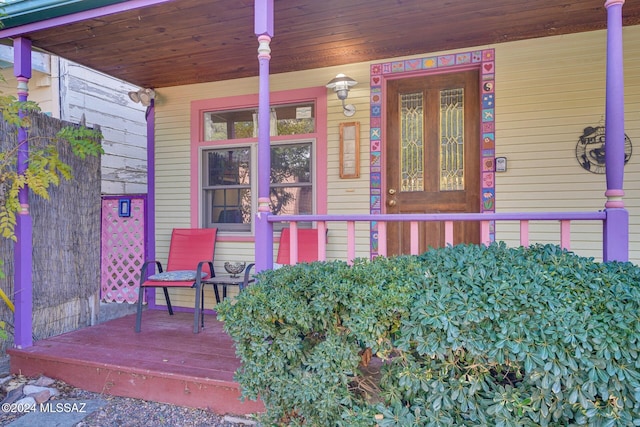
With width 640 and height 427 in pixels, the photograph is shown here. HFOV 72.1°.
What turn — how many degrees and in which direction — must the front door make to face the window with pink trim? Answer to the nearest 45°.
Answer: approximately 90° to its right

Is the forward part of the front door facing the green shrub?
yes

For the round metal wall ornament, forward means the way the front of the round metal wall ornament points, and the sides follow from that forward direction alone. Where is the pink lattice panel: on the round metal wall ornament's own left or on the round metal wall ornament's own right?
on the round metal wall ornament's own right

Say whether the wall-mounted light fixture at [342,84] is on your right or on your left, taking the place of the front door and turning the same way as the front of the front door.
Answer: on your right

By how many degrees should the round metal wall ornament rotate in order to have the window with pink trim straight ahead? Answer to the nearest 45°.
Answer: approximately 90° to its right

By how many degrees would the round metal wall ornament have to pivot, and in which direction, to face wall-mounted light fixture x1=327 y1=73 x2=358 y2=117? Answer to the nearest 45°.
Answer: approximately 90° to its right

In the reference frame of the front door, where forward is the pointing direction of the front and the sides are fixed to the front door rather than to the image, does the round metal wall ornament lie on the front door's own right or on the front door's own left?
on the front door's own left

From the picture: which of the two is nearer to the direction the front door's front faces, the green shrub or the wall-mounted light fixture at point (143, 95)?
the green shrub

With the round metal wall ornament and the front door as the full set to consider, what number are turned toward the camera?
2

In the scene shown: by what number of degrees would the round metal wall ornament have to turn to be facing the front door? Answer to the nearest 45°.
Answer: approximately 90° to its right

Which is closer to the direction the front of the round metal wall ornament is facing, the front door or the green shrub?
the green shrub

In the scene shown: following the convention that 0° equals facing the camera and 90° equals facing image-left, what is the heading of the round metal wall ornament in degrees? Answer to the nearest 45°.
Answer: approximately 0°
